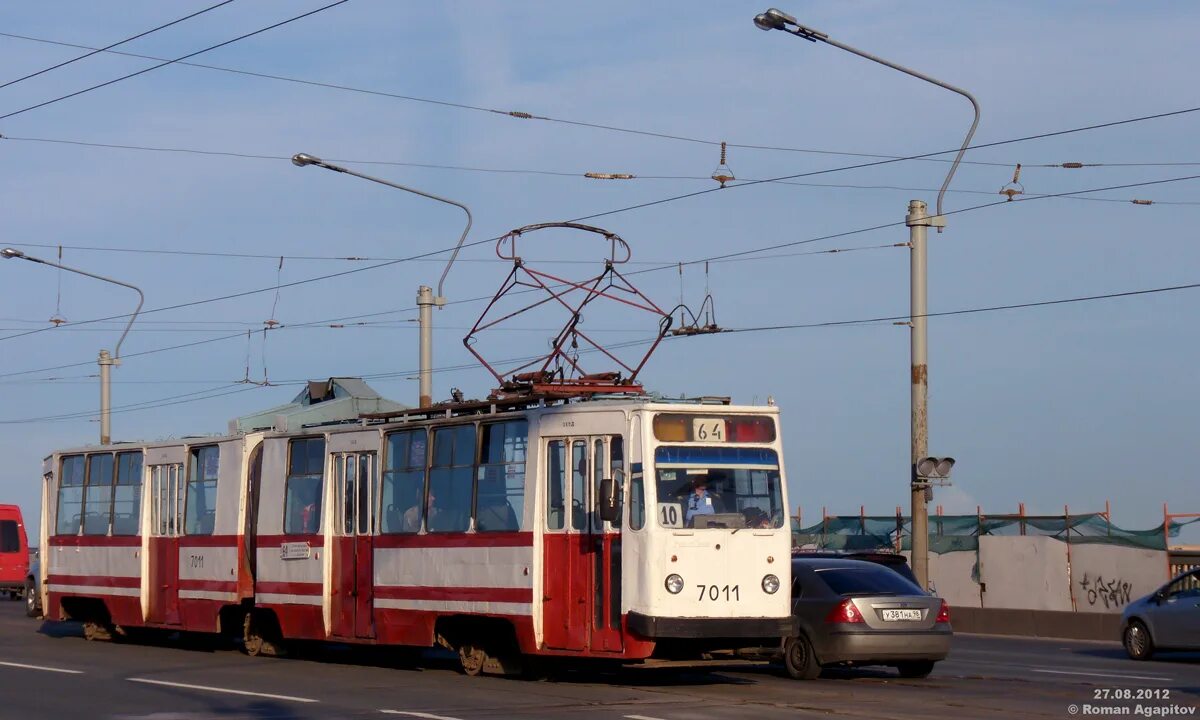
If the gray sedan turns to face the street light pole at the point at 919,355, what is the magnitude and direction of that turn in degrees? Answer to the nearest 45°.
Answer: approximately 45° to its right

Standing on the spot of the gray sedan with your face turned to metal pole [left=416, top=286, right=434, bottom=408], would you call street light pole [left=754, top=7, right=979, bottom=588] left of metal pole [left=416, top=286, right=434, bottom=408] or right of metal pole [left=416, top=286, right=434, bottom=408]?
right

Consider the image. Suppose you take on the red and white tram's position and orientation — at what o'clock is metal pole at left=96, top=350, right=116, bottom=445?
The metal pole is roughly at 7 o'clock from the red and white tram.

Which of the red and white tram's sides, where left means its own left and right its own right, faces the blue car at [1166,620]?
left

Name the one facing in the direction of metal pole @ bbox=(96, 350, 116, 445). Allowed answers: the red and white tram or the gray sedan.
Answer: the gray sedan

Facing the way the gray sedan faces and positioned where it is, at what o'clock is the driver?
The driver is roughly at 9 o'clock from the gray sedan.

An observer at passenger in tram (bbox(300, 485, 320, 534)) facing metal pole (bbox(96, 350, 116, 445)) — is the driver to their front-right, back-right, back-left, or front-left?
back-right

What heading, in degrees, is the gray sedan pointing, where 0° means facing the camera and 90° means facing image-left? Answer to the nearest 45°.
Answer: approximately 135°

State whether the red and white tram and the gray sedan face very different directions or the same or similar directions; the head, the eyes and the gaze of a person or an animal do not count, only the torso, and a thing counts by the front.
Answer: very different directions

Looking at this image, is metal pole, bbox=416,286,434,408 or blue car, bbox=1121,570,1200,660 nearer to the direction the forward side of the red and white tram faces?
the blue car

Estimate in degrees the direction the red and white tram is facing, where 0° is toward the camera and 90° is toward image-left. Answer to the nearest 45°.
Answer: approximately 315°

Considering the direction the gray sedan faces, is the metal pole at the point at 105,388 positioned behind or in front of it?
in front

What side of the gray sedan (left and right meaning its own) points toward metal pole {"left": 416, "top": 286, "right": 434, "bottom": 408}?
front

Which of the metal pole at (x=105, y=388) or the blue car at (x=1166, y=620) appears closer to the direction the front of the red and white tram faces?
the blue car
